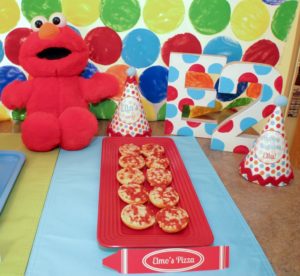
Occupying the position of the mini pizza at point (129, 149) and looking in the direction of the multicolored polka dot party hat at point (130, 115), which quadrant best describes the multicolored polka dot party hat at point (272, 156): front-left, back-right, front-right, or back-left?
back-right

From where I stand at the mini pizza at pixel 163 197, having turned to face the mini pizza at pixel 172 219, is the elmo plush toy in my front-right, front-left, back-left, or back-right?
back-right

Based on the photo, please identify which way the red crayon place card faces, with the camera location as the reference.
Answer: facing the viewer

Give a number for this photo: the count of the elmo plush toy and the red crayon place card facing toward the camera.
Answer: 2

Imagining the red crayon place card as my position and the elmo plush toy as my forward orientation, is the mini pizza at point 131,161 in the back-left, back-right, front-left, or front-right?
front-right

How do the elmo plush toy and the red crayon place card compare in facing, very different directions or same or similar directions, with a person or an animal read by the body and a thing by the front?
same or similar directions
